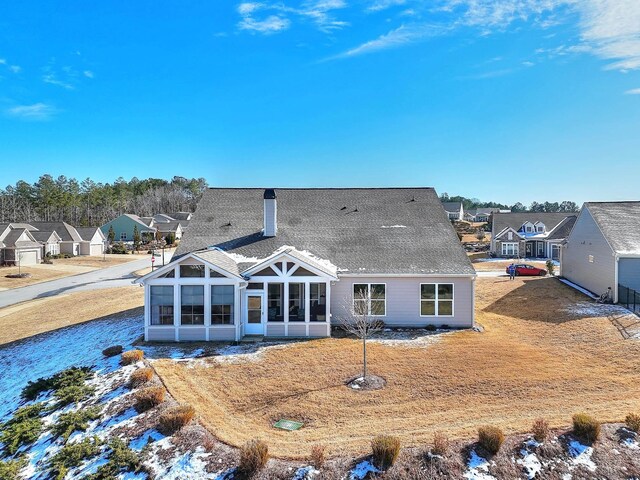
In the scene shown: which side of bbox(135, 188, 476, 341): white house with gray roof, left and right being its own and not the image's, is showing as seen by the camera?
back

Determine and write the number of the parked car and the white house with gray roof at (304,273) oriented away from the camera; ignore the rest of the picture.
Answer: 1
